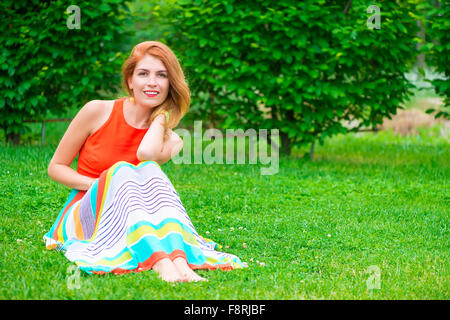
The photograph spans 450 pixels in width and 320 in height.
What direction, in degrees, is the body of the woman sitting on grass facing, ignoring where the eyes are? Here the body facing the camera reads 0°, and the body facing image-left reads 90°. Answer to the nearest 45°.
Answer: approximately 315°

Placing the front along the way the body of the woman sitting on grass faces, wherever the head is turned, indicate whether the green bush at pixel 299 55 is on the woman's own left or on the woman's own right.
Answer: on the woman's own left

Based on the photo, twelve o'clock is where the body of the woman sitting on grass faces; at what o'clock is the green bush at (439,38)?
The green bush is roughly at 9 o'clock from the woman sitting on grass.
